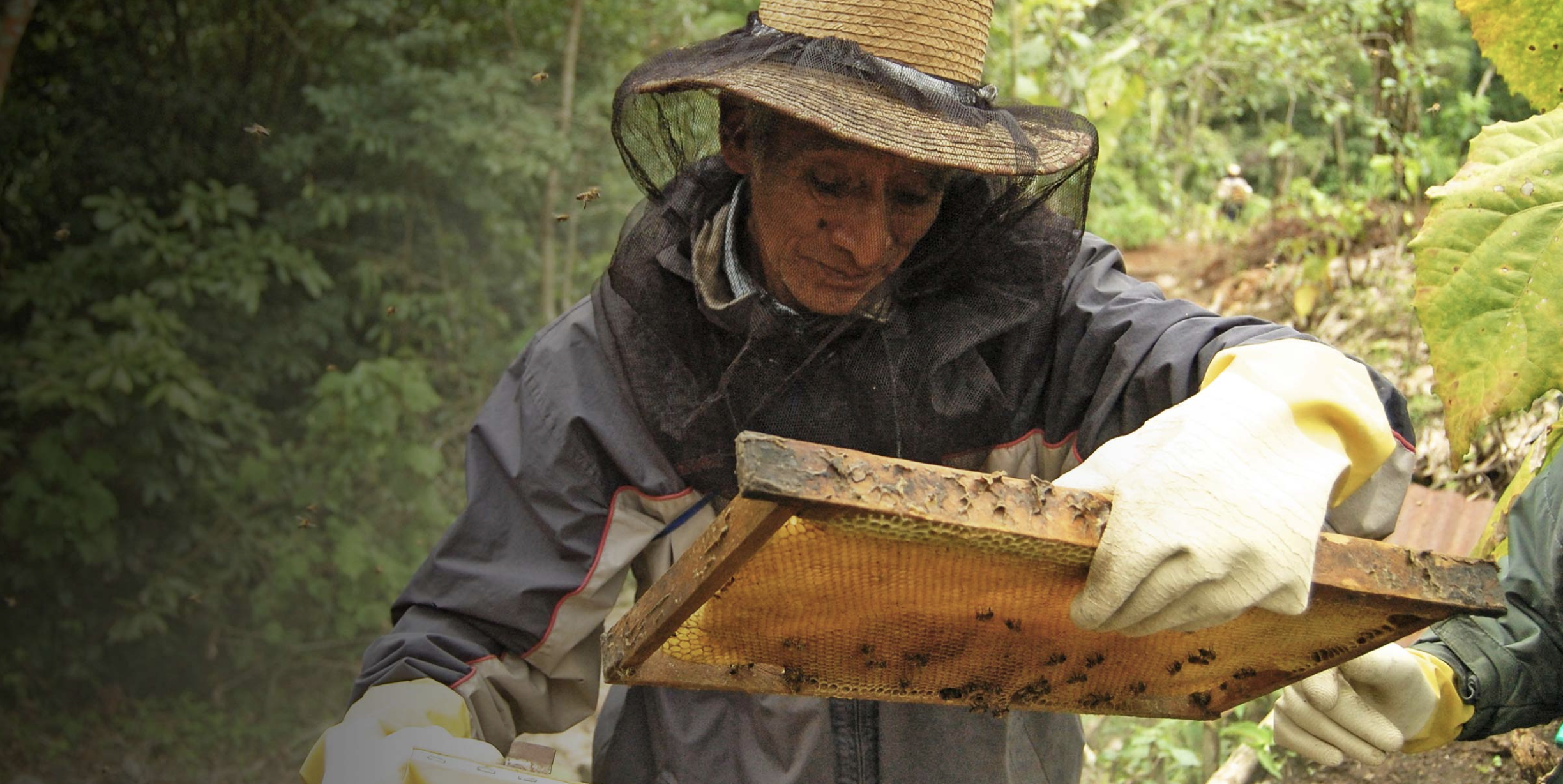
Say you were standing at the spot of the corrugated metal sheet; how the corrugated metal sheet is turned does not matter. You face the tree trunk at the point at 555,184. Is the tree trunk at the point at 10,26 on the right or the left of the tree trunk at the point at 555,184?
left

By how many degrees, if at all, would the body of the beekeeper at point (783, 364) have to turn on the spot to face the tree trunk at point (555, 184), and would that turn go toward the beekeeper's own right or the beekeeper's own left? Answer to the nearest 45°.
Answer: approximately 180°

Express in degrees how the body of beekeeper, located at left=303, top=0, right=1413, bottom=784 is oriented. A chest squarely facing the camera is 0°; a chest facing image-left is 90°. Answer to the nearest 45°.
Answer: approximately 0°

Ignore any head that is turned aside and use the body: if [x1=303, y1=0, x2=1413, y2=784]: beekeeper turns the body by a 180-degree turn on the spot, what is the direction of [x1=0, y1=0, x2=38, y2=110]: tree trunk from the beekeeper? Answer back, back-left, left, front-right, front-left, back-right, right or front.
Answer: front-left

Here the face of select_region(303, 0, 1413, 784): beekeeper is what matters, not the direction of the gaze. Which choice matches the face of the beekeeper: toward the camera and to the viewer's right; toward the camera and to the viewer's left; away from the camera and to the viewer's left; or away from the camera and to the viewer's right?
toward the camera and to the viewer's right

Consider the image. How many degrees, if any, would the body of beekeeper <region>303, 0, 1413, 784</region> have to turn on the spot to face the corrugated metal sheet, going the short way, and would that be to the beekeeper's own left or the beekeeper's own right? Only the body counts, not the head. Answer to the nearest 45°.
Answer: approximately 135° to the beekeeper's own left
